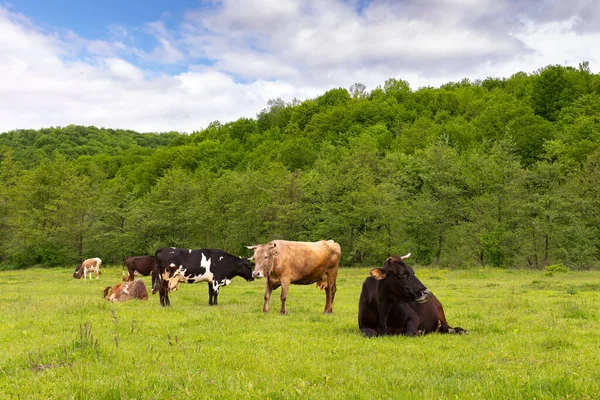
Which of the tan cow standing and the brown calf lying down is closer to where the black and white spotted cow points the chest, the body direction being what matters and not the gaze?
the tan cow standing

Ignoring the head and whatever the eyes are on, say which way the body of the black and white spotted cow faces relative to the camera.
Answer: to the viewer's right

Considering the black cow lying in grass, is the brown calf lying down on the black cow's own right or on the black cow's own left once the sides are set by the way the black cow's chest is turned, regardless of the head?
on the black cow's own right

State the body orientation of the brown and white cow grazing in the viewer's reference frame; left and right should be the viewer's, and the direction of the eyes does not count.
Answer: facing to the left of the viewer

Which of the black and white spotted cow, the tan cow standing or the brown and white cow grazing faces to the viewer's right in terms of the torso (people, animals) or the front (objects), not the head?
the black and white spotted cow

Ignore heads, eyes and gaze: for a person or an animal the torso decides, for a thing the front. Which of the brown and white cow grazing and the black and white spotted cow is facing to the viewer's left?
the brown and white cow grazing

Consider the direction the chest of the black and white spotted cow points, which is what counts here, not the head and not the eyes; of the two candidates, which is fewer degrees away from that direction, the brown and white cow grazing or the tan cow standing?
the tan cow standing

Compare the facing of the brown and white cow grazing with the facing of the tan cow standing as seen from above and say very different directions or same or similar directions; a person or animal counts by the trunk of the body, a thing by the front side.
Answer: same or similar directions

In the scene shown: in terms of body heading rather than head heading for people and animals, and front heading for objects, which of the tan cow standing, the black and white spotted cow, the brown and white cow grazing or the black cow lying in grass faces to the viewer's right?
the black and white spotted cow

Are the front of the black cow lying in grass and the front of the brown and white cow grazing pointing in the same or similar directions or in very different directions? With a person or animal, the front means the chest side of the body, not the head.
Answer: same or similar directions

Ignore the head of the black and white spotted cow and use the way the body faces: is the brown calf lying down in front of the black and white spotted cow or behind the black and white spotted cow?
behind
